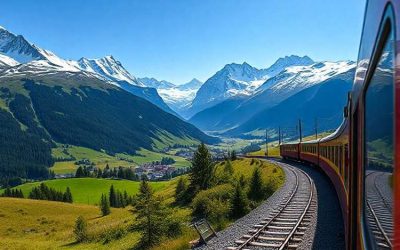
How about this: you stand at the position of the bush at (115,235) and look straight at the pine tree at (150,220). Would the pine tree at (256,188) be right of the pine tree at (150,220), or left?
left

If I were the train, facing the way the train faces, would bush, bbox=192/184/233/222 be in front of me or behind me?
in front

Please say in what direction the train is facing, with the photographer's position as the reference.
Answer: facing away from the viewer and to the left of the viewer
